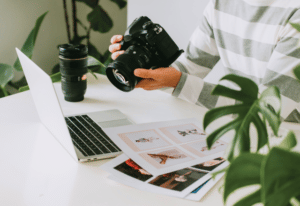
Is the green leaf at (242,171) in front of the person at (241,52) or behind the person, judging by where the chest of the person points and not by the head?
in front

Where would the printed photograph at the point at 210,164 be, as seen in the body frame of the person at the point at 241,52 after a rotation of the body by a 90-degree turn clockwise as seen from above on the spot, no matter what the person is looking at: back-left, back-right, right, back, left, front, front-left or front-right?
back-left

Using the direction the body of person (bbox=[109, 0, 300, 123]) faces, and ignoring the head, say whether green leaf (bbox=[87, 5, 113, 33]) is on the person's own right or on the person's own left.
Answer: on the person's own right

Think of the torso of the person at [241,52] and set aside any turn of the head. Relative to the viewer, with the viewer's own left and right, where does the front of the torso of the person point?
facing the viewer and to the left of the viewer

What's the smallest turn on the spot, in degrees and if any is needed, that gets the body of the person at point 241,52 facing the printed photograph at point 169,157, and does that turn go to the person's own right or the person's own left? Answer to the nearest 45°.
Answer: approximately 45° to the person's own left

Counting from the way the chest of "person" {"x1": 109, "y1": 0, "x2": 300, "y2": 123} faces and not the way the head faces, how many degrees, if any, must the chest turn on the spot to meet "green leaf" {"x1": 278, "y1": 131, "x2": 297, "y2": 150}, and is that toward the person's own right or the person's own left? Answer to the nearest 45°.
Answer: approximately 45° to the person's own left

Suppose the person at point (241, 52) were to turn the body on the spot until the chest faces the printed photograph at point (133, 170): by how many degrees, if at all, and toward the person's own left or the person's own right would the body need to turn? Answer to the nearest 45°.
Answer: approximately 45° to the person's own left

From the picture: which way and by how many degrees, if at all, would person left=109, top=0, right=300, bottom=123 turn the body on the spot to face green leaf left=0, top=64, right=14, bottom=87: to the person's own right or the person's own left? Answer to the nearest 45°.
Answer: approximately 45° to the person's own right

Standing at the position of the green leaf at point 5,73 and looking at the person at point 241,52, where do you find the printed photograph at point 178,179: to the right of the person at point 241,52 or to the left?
right

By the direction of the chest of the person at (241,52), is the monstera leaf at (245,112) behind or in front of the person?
in front

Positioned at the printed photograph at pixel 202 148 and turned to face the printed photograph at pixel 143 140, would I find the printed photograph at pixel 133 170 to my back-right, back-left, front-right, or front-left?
front-left
